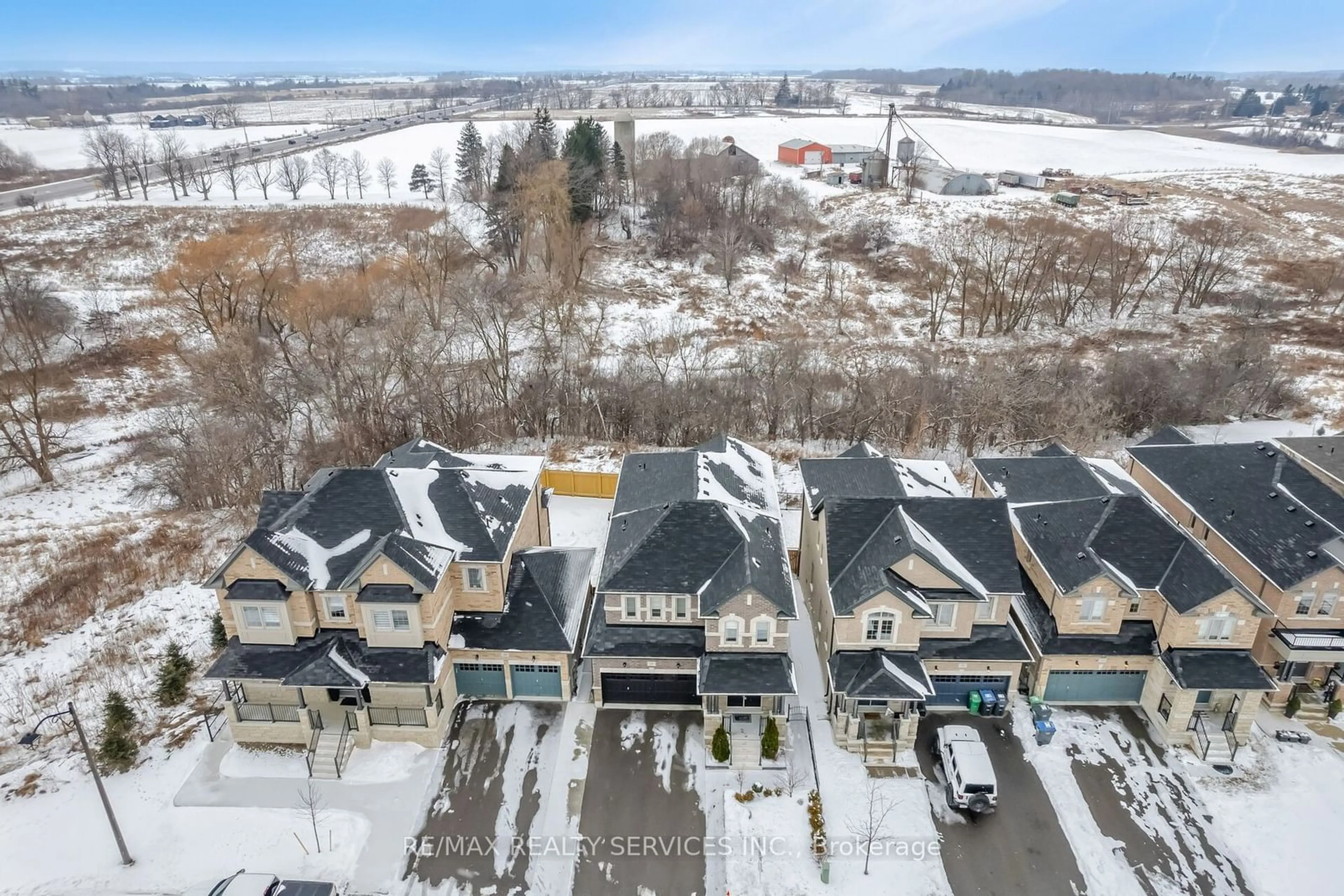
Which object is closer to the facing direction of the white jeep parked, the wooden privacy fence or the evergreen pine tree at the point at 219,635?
the wooden privacy fence

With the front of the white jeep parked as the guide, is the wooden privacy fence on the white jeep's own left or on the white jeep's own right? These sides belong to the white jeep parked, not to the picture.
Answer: on the white jeep's own left

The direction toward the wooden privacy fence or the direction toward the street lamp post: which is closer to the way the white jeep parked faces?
the wooden privacy fence

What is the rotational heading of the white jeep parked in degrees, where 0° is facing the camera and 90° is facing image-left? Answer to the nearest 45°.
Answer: approximately 180°

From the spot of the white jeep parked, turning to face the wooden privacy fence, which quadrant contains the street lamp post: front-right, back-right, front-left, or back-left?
front-left

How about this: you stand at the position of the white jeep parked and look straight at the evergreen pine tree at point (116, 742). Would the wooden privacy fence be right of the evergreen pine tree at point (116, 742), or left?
right

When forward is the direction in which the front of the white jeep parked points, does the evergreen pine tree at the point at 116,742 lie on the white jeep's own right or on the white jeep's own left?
on the white jeep's own left

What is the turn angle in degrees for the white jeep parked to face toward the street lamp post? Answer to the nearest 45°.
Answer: approximately 135° to its left

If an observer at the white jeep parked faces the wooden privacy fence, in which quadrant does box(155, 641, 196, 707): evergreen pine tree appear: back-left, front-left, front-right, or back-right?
front-left

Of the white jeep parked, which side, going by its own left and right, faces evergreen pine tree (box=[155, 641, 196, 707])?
left

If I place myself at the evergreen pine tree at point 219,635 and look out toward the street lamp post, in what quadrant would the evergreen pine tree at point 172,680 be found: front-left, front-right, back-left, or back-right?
front-right

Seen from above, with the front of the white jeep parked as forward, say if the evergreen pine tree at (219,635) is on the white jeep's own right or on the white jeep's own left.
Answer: on the white jeep's own left

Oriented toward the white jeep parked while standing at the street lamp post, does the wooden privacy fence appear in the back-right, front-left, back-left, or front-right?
front-left
